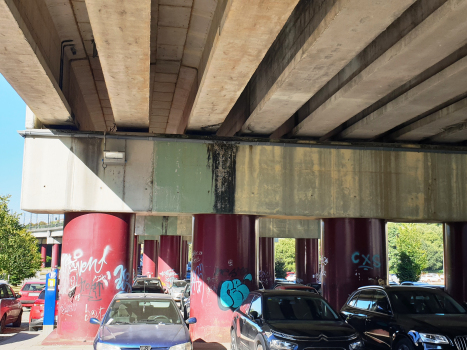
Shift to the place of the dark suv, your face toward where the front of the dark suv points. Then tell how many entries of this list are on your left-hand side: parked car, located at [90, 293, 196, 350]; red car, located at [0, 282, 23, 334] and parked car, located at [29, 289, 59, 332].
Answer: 0

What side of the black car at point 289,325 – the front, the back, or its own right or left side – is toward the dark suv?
left

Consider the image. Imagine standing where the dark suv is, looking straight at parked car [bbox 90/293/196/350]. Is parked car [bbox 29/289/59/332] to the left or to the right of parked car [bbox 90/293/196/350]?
right

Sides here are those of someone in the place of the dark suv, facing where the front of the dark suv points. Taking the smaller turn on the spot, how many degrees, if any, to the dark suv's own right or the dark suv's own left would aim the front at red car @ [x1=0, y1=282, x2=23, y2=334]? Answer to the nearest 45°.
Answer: approximately 135° to the dark suv's own right

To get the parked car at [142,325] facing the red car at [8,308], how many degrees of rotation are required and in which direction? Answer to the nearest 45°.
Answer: approximately 135° to its right

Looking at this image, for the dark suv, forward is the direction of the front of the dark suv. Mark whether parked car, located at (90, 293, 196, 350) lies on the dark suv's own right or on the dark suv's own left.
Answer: on the dark suv's own right

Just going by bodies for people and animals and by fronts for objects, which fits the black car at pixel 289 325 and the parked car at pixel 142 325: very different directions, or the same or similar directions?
same or similar directions

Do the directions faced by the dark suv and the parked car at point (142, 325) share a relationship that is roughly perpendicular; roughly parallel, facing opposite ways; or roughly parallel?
roughly parallel

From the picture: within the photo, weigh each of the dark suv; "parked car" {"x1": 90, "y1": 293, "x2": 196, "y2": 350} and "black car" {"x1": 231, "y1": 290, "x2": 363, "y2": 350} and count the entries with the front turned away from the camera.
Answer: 0

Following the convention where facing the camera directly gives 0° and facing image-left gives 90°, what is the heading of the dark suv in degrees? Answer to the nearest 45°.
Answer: approximately 315°

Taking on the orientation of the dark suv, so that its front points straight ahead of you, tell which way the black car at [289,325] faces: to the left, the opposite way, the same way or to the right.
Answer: the same way

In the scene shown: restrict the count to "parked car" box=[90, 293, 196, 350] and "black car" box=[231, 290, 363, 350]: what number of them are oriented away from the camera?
0

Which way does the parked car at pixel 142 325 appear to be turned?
toward the camera

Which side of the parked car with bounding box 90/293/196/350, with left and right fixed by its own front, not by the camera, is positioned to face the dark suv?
left

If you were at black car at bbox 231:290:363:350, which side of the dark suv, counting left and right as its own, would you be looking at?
right

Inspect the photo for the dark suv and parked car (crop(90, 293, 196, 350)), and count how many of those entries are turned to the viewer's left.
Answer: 0
